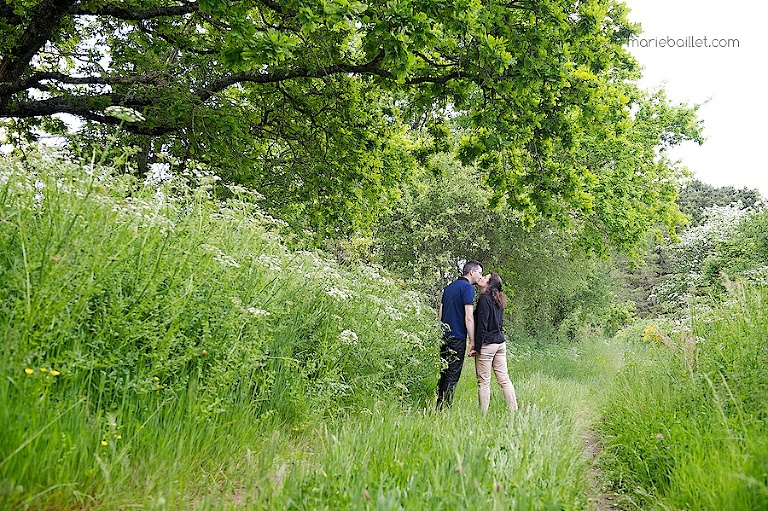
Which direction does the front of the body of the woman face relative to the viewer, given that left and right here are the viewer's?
facing away from the viewer and to the left of the viewer

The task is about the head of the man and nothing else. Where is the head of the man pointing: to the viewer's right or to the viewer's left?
to the viewer's right

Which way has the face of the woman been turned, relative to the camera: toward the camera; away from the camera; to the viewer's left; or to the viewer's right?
to the viewer's left

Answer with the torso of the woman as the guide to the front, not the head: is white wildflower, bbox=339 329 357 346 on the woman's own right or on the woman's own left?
on the woman's own left
